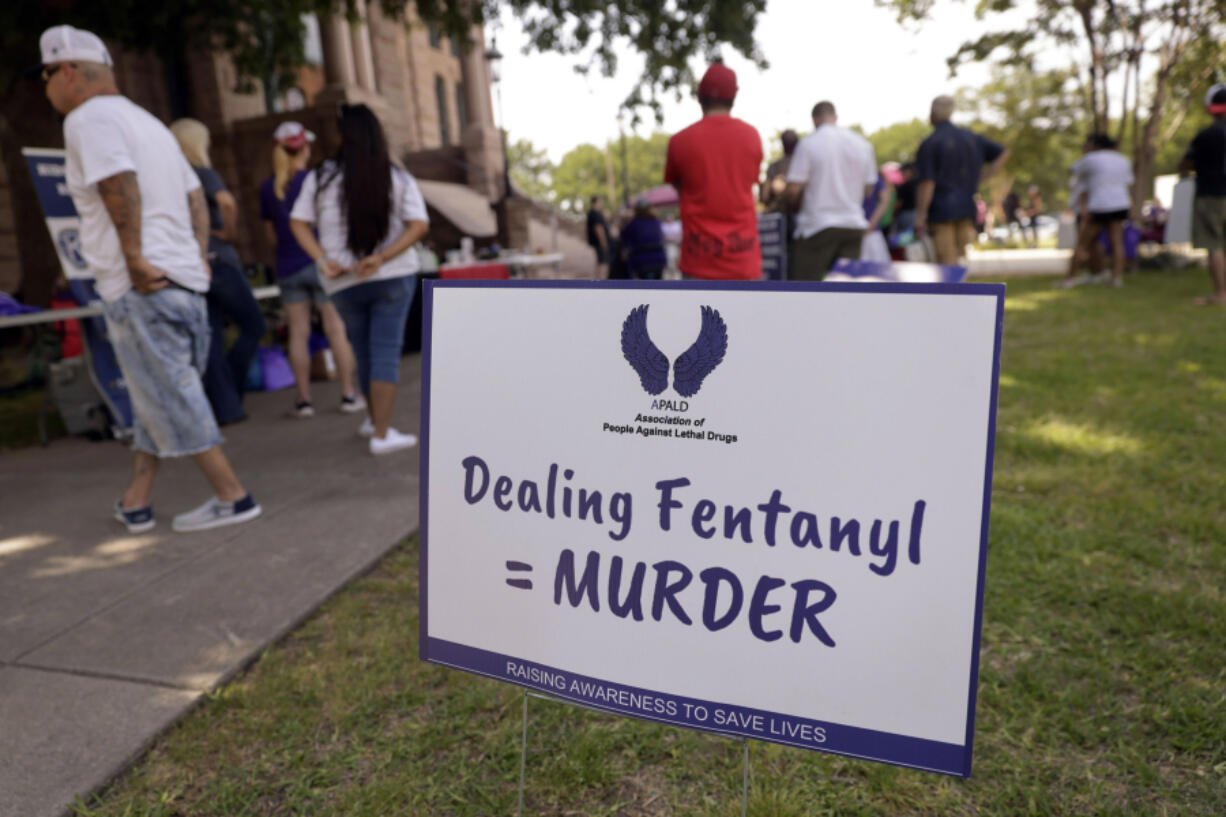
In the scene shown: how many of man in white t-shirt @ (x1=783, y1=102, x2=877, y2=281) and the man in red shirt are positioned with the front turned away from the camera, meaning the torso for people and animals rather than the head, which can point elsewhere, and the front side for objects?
2

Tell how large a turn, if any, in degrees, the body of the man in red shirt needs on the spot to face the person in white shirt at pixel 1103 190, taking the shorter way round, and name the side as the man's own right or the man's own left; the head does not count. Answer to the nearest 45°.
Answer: approximately 45° to the man's own right

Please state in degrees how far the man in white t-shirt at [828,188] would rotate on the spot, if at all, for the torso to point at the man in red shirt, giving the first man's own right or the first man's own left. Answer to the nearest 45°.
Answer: approximately 135° to the first man's own left

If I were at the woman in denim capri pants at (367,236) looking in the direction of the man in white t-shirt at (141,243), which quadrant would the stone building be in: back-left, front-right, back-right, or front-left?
back-right

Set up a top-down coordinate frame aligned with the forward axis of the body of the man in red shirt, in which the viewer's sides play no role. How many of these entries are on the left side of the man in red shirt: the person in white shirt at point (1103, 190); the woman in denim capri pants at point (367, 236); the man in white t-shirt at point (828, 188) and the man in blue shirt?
1

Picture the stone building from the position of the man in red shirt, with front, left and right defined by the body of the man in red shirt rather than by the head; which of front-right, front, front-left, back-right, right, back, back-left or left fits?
front-left

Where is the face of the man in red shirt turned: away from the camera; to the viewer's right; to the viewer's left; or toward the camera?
away from the camera

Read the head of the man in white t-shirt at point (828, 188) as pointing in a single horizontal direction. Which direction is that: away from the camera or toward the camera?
away from the camera

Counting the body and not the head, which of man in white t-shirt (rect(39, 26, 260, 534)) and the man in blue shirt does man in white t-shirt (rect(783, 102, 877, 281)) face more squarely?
the man in blue shirt

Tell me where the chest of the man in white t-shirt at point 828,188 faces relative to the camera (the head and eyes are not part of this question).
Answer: away from the camera

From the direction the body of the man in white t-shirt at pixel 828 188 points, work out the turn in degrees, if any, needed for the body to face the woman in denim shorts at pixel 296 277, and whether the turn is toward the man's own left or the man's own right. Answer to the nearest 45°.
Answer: approximately 90° to the man's own left

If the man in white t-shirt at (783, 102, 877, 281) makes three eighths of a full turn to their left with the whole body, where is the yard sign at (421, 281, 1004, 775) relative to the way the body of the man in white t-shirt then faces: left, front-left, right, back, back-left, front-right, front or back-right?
front-left

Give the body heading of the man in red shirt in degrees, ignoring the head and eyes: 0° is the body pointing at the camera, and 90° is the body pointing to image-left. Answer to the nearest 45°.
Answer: approximately 180°
